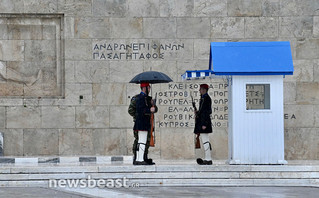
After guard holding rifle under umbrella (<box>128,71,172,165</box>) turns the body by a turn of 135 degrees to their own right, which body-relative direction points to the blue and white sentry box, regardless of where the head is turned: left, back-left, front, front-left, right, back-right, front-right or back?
back-left

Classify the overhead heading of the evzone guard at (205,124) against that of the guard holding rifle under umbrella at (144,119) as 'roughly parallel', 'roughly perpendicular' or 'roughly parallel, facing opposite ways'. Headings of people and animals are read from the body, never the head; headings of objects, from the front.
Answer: roughly parallel, facing opposite ways

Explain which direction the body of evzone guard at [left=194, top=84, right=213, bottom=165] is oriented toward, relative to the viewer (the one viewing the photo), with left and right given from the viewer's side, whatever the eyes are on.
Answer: facing to the left of the viewer

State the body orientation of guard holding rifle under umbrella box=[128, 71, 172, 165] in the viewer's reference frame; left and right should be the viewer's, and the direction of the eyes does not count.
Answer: facing to the right of the viewer

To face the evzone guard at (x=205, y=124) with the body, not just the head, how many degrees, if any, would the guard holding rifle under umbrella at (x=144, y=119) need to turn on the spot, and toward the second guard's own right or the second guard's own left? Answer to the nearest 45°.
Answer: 0° — they already face them
